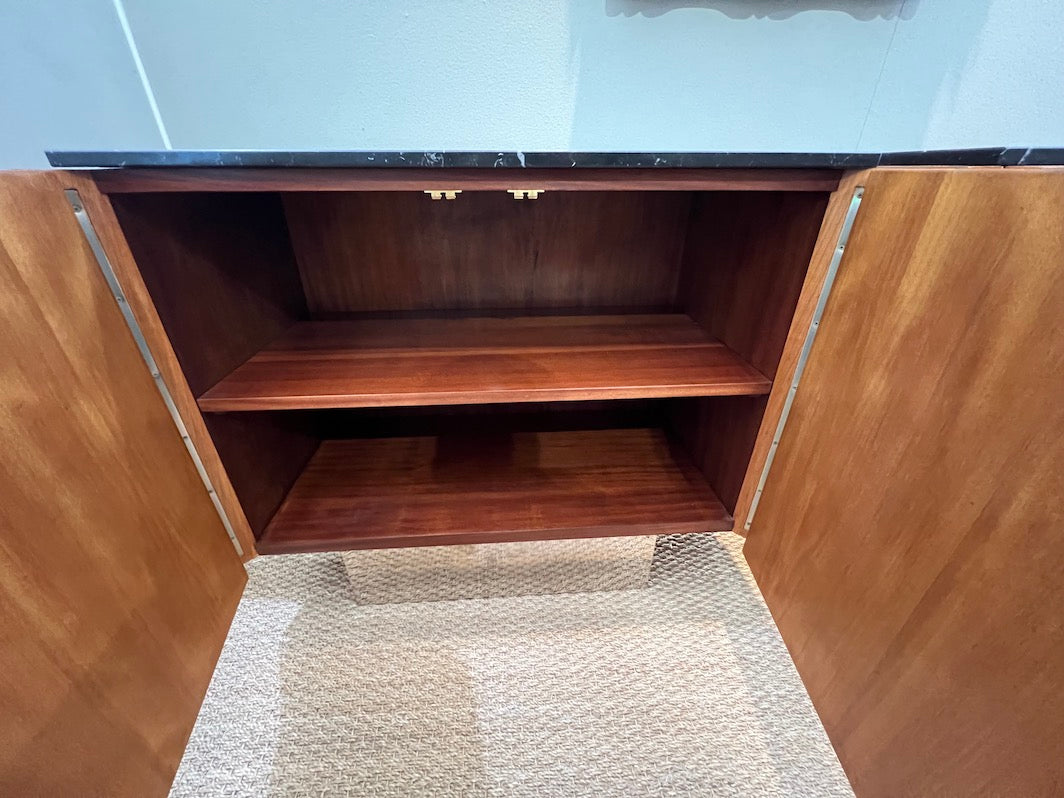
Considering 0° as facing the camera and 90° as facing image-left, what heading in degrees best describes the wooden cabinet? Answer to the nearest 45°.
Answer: approximately 0°
